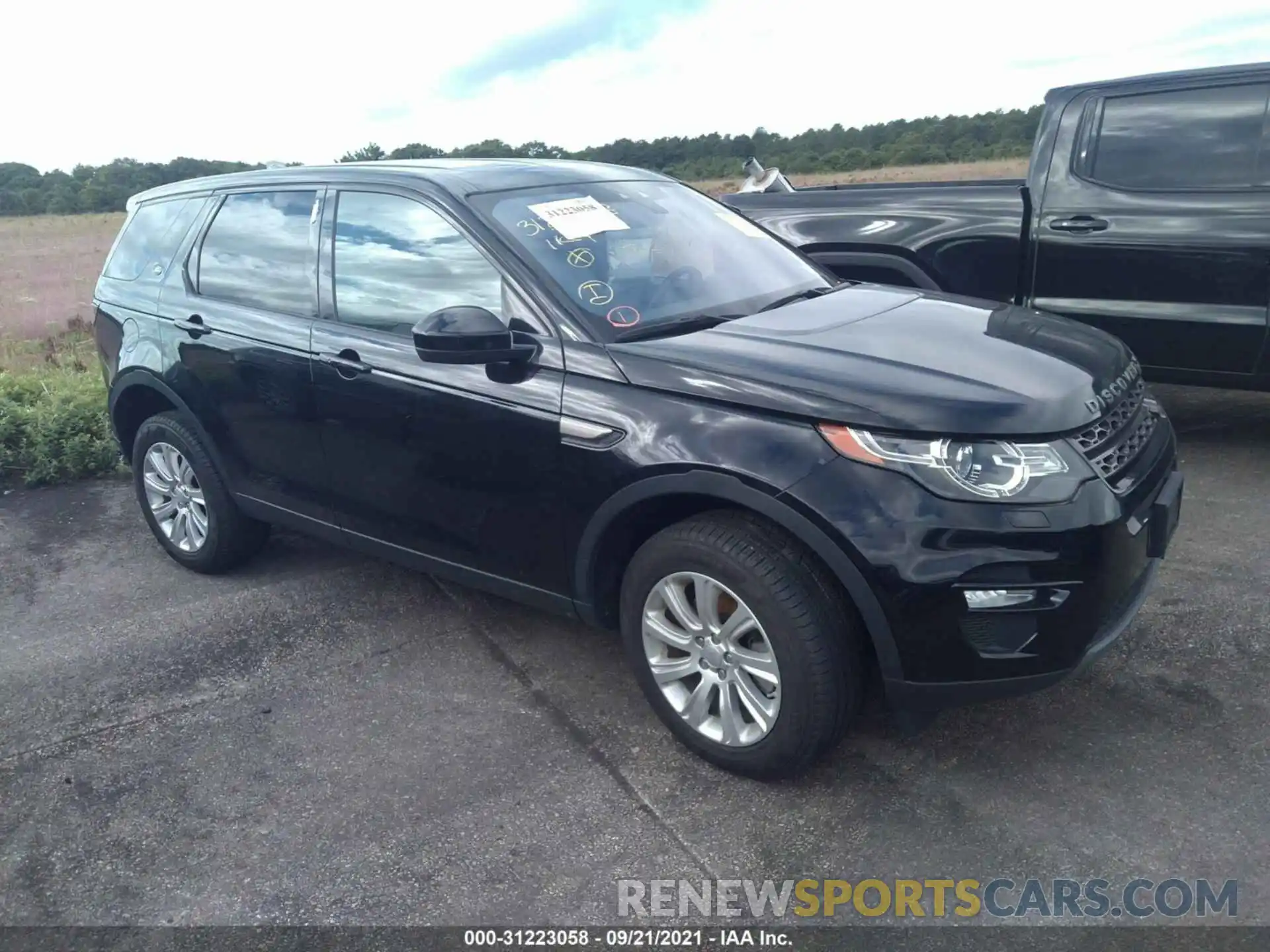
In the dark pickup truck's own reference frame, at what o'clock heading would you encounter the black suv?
The black suv is roughly at 4 o'clock from the dark pickup truck.

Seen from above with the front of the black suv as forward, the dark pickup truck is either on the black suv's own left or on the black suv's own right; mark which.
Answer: on the black suv's own left

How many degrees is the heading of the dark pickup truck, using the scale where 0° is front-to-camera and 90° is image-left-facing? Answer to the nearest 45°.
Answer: approximately 270°

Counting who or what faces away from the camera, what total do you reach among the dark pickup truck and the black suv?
0

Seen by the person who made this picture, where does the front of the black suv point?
facing the viewer and to the right of the viewer
